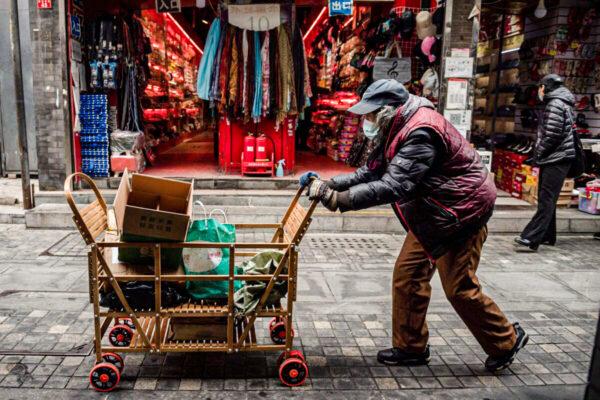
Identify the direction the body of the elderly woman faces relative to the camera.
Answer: to the viewer's left

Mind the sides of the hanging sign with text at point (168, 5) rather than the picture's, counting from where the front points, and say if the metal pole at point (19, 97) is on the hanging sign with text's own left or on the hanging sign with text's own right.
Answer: on the hanging sign with text's own right

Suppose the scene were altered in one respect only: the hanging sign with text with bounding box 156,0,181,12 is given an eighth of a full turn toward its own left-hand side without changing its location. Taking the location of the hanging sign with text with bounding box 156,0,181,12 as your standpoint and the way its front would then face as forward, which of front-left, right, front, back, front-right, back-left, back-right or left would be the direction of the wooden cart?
front-right

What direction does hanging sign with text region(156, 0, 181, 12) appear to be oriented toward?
toward the camera

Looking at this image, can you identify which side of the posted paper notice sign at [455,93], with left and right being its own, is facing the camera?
front

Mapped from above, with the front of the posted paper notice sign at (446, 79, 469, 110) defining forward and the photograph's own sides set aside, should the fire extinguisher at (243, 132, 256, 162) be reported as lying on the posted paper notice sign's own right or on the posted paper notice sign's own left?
on the posted paper notice sign's own right

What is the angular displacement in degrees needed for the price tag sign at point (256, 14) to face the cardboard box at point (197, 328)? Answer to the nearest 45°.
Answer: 0° — it already faces it

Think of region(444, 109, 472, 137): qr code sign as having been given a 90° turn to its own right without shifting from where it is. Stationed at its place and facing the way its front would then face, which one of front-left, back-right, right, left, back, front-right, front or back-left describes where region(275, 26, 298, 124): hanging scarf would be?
front

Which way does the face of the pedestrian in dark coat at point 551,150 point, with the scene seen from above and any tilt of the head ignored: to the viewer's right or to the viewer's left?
to the viewer's left

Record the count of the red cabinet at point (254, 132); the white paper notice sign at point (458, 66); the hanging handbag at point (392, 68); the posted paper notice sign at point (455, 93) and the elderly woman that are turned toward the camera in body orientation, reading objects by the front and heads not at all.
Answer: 4

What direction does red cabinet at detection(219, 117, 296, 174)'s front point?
toward the camera

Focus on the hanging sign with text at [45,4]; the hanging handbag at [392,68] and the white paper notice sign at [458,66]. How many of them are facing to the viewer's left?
0

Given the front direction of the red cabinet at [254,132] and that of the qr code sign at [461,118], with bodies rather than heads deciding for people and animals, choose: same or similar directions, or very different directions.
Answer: same or similar directions

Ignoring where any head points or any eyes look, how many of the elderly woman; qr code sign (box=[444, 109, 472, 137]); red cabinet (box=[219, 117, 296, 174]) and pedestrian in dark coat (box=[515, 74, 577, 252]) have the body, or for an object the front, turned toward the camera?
2

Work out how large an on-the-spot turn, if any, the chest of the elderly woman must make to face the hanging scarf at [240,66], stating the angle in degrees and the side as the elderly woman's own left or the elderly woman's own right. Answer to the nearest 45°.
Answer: approximately 45° to the elderly woman's own right
